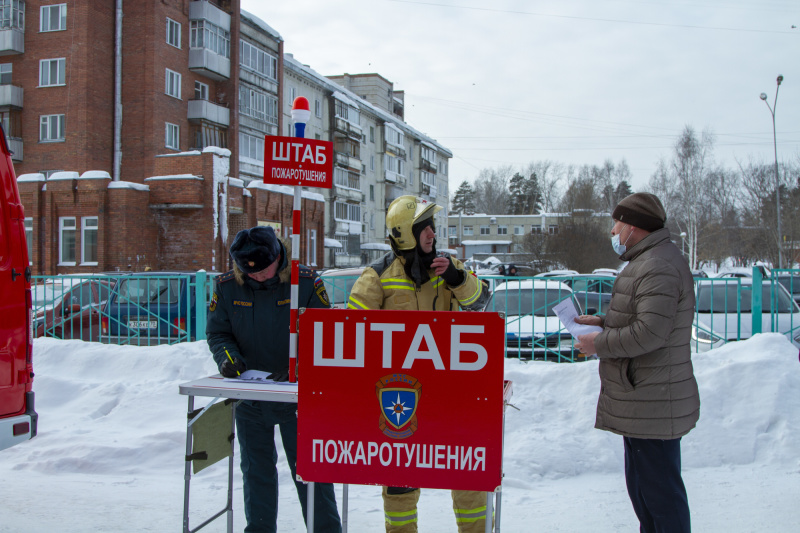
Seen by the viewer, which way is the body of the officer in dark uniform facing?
toward the camera

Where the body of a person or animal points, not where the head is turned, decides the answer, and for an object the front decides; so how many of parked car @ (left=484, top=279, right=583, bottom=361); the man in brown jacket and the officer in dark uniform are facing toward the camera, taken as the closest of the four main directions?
2

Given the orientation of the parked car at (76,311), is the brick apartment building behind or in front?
behind

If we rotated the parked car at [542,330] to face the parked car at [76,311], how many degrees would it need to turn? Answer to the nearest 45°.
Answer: approximately 90° to its right

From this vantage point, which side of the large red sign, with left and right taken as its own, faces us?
front

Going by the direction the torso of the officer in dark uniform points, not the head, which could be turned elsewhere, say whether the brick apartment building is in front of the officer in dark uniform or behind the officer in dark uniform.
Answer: behind

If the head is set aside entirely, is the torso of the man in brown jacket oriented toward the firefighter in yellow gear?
yes

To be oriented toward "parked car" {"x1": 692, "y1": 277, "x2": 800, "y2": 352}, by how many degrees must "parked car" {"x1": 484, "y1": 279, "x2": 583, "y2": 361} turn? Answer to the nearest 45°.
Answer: approximately 90° to its left

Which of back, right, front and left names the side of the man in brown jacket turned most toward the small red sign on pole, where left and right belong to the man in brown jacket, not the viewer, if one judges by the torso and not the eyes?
front

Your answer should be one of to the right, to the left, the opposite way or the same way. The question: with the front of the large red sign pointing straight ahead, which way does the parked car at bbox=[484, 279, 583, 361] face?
the same way

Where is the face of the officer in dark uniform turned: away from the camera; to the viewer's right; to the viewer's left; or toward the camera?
toward the camera

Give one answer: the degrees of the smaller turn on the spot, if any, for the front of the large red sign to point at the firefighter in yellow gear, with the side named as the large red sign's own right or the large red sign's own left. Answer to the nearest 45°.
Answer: approximately 180°

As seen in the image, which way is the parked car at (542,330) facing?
toward the camera

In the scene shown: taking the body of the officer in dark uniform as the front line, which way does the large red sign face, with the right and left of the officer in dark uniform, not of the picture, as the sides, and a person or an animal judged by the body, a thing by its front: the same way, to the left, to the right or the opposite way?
the same way

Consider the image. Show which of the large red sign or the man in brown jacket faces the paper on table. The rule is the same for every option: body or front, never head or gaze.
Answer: the man in brown jacket

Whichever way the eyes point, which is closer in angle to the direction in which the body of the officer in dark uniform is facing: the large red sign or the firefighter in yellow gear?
the large red sign

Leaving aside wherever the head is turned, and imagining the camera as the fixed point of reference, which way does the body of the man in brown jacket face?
to the viewer's left

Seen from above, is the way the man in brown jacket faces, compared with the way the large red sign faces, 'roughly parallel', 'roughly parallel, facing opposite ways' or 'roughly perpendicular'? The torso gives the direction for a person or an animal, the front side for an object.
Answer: roughly perpendicular
